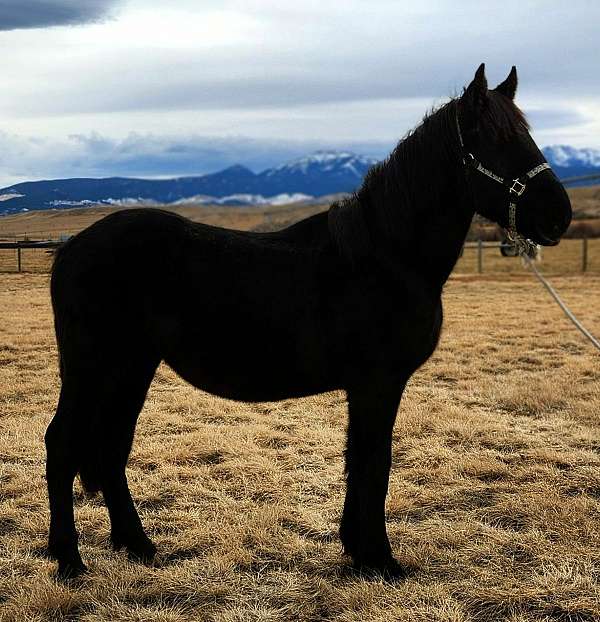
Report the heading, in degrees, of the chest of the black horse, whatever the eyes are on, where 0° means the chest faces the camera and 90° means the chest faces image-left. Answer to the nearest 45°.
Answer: approximately 270°

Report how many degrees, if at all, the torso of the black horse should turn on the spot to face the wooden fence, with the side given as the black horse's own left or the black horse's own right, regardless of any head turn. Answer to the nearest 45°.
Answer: approximately 90° to the black horse's own left
